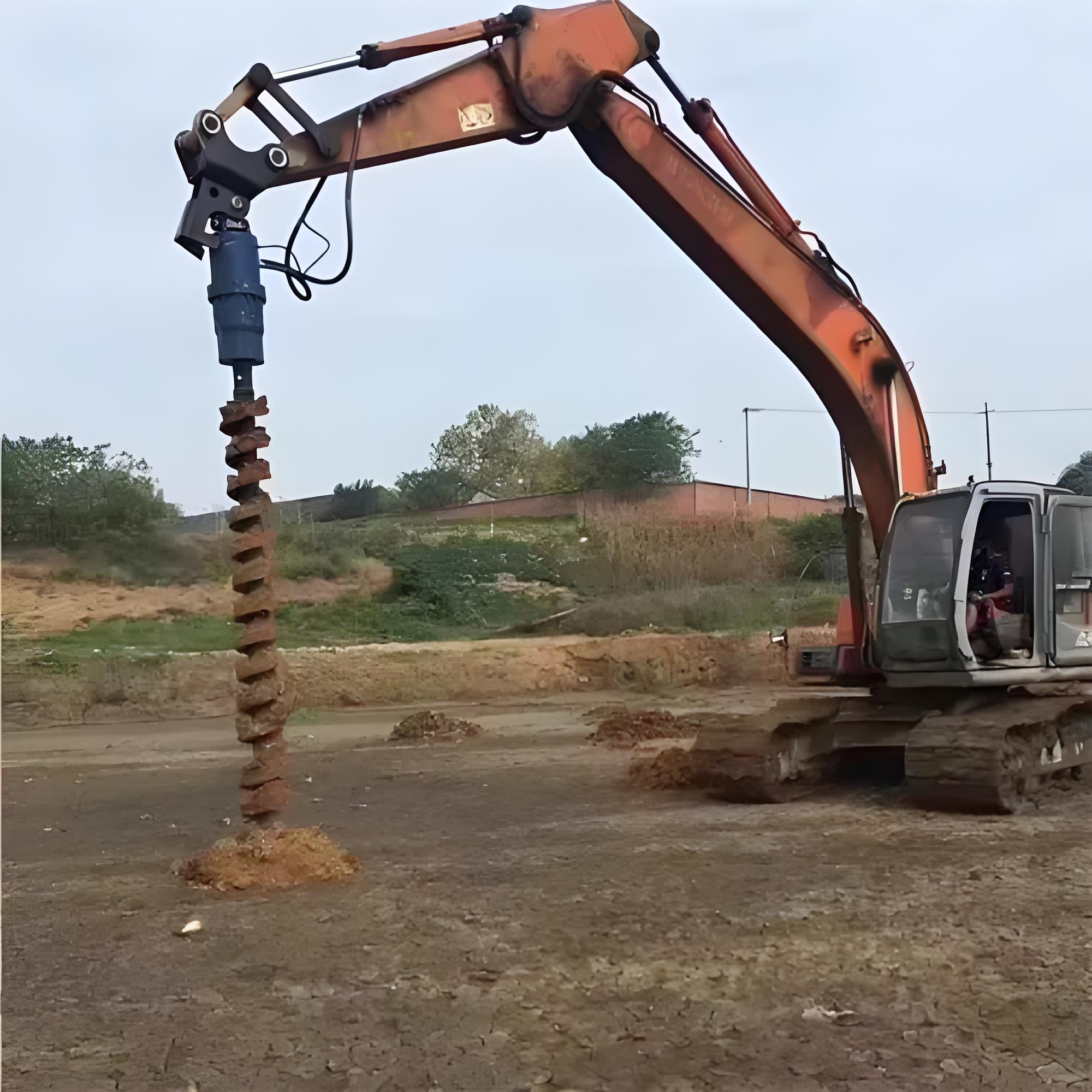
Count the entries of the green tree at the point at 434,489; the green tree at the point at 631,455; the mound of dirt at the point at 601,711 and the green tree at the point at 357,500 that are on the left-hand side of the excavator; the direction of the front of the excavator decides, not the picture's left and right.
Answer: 0

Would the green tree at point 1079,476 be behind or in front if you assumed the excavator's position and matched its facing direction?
behind

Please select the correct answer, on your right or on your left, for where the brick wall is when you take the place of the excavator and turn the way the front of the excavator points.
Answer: on your right

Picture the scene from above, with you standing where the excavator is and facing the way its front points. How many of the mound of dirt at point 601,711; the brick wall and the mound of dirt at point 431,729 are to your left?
0

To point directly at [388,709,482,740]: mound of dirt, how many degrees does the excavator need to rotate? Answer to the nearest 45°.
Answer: approximately 90° to its right

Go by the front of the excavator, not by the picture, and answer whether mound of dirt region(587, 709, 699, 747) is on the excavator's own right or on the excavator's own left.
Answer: on the excavator's own right

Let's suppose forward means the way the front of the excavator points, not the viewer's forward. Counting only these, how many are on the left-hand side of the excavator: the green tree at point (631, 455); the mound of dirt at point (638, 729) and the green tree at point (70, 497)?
0

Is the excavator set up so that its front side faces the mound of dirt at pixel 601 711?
no

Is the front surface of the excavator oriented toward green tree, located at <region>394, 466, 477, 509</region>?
no

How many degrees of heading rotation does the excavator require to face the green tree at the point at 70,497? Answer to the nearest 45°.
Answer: approximately 90° to its right

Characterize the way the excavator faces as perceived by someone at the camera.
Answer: facing the viewer and to the left of the viewer

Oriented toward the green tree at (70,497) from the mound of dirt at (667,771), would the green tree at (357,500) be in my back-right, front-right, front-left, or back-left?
front-right
